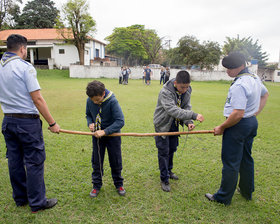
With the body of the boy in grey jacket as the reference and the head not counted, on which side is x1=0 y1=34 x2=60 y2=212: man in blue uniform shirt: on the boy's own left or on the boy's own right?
on the boy's own right

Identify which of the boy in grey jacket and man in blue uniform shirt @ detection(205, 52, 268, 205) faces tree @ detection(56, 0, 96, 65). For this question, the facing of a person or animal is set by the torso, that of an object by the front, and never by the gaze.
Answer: the man in blue uniform shirt

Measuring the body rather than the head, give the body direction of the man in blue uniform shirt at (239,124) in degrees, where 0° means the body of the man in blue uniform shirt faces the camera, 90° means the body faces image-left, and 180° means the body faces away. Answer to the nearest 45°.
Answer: approximately 135°

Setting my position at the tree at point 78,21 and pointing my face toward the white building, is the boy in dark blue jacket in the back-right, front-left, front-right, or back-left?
back-left

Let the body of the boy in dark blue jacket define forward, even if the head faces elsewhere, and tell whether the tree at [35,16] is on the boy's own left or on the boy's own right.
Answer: on the boy's own right

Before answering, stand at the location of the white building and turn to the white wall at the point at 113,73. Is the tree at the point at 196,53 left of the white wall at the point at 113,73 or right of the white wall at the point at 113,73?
left

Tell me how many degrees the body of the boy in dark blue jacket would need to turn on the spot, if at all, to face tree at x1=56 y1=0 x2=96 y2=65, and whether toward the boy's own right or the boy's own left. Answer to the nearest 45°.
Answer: approximately 135° to the boy's own right

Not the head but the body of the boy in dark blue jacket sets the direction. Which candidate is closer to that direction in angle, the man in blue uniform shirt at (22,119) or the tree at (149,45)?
the man in blue uniform shirt
